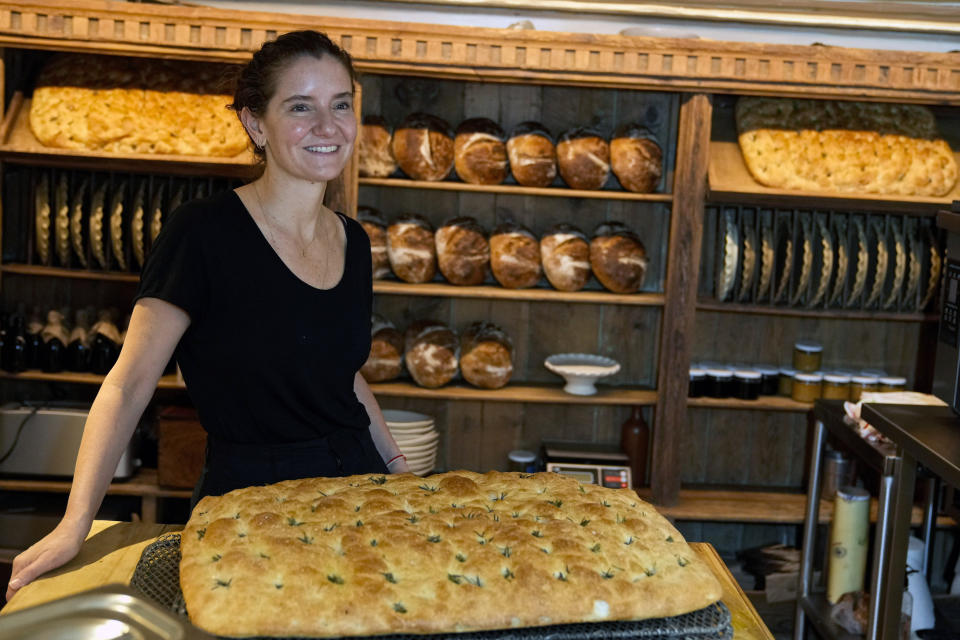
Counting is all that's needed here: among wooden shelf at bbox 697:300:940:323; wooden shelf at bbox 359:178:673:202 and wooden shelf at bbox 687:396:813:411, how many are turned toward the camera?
3

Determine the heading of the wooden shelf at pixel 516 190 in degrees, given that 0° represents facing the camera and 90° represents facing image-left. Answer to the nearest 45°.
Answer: approximately 0°

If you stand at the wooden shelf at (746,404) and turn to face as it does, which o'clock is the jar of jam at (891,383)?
The jar of jam is roughly at 8 o'clock from the wooden shelf.

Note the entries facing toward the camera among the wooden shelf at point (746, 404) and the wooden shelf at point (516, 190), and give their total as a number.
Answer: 2

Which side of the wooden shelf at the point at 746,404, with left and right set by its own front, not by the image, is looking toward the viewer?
front

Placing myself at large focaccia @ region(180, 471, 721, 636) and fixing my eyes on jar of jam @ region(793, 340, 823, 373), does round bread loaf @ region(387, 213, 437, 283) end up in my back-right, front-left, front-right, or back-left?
front-left

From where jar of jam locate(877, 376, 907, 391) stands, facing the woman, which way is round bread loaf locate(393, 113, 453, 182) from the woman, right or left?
right

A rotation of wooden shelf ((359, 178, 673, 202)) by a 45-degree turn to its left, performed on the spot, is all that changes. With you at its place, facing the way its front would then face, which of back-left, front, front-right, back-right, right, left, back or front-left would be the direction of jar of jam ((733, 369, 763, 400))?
front-left

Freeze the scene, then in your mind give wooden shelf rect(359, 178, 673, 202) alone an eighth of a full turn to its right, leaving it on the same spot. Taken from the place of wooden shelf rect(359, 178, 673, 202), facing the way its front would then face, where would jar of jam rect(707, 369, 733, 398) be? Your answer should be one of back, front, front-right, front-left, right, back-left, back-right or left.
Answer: back-left

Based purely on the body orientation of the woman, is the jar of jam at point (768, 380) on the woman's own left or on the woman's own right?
on the woman's own left
